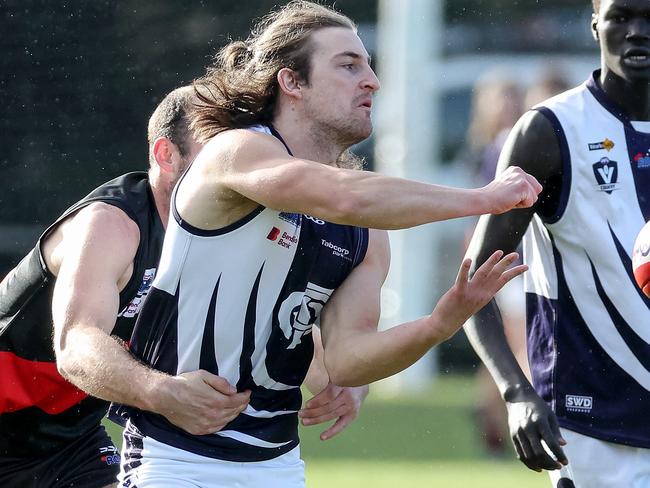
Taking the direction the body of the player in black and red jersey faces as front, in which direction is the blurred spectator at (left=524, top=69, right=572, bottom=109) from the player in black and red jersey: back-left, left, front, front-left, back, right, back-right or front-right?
front-left

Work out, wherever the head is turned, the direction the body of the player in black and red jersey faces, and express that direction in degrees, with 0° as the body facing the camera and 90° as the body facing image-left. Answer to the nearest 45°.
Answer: approximately 270°

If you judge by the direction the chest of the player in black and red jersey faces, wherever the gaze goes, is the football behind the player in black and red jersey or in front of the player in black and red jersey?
in front
